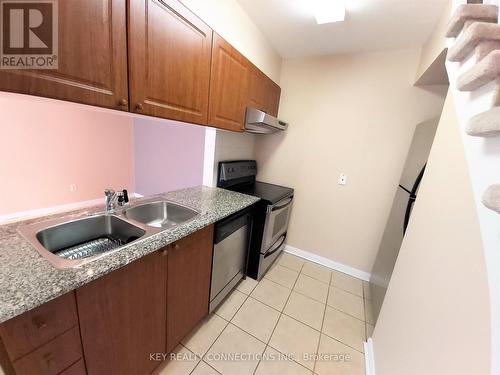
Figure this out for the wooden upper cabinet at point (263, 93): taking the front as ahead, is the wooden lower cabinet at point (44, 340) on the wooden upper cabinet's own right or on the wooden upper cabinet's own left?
on the wooden upper cabinet's own right

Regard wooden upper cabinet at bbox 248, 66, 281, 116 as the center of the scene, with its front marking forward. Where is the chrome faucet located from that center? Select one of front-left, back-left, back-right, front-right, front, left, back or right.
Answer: right

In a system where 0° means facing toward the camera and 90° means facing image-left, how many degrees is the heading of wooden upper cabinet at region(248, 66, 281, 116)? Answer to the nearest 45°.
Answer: approximately 315°

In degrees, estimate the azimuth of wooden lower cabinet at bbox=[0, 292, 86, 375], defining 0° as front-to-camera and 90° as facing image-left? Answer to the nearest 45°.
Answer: approximately 315°

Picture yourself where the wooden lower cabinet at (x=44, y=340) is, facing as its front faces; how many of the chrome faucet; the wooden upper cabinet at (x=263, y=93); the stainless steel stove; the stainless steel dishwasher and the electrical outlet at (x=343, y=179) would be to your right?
0

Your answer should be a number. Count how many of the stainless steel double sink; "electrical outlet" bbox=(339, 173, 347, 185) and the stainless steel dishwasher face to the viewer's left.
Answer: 0

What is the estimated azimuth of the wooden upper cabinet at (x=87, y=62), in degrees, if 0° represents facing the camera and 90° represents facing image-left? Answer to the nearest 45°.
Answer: approximately 315°

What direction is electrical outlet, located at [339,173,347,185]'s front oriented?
toward the camera

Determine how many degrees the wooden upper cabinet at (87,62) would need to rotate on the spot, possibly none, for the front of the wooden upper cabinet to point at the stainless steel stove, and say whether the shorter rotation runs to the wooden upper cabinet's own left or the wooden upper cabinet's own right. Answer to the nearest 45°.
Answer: approximately 45° to the wooden upper cabinet's own left

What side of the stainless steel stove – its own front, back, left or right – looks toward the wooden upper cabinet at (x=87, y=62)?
right

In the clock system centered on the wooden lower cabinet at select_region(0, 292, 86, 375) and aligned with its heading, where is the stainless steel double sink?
The stainless steel double sink is roughly at 8 o'clock from the wooden lower cabinet.

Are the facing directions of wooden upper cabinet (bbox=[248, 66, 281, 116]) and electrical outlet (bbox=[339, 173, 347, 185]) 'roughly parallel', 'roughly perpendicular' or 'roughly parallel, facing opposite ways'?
roughly perpendicular

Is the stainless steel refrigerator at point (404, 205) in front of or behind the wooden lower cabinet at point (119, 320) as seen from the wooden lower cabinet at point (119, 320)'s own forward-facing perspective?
in front

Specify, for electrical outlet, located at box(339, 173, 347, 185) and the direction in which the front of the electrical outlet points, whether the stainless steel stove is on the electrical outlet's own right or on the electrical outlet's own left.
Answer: on the electrical outlet's own right

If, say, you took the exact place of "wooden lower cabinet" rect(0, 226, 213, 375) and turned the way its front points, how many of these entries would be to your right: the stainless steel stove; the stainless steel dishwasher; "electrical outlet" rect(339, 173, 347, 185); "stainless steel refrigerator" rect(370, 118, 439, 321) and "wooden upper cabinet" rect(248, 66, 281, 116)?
0

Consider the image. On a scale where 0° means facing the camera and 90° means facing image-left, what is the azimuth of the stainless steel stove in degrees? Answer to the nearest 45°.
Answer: approximately 315°

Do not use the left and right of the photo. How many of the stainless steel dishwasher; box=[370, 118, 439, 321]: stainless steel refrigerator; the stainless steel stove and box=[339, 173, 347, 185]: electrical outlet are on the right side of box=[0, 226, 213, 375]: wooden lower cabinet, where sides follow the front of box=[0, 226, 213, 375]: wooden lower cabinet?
0
